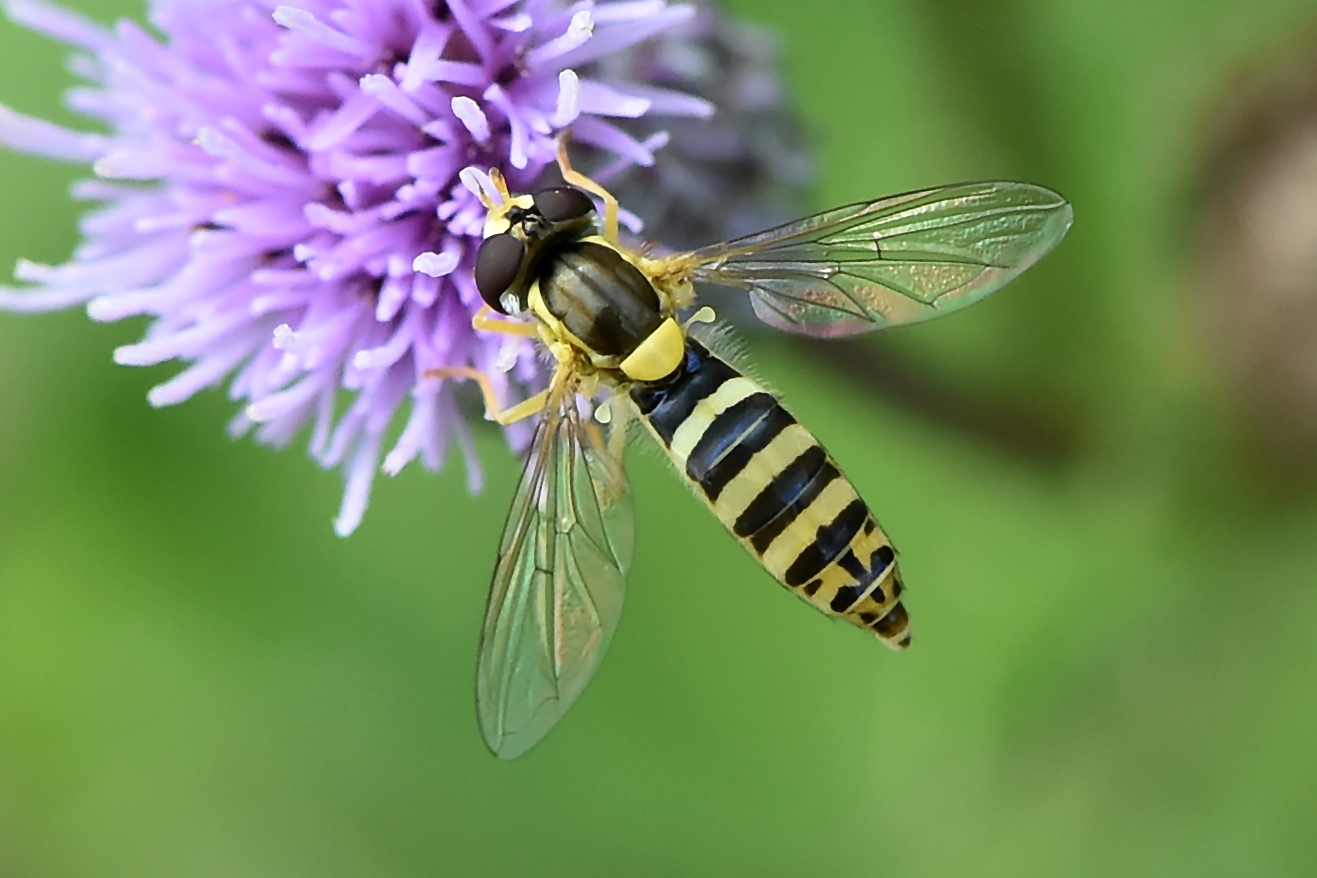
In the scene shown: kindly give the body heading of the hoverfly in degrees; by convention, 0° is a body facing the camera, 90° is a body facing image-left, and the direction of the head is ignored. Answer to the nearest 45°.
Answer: approximately 135°
